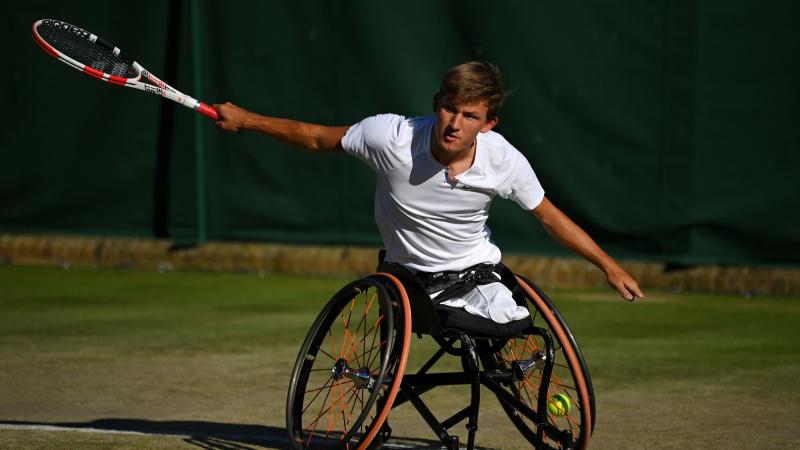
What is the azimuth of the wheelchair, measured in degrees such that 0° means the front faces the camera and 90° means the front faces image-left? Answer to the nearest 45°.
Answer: approximately 315°

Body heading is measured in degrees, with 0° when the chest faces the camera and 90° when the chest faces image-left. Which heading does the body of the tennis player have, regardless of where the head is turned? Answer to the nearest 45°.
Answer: approximately 0°
